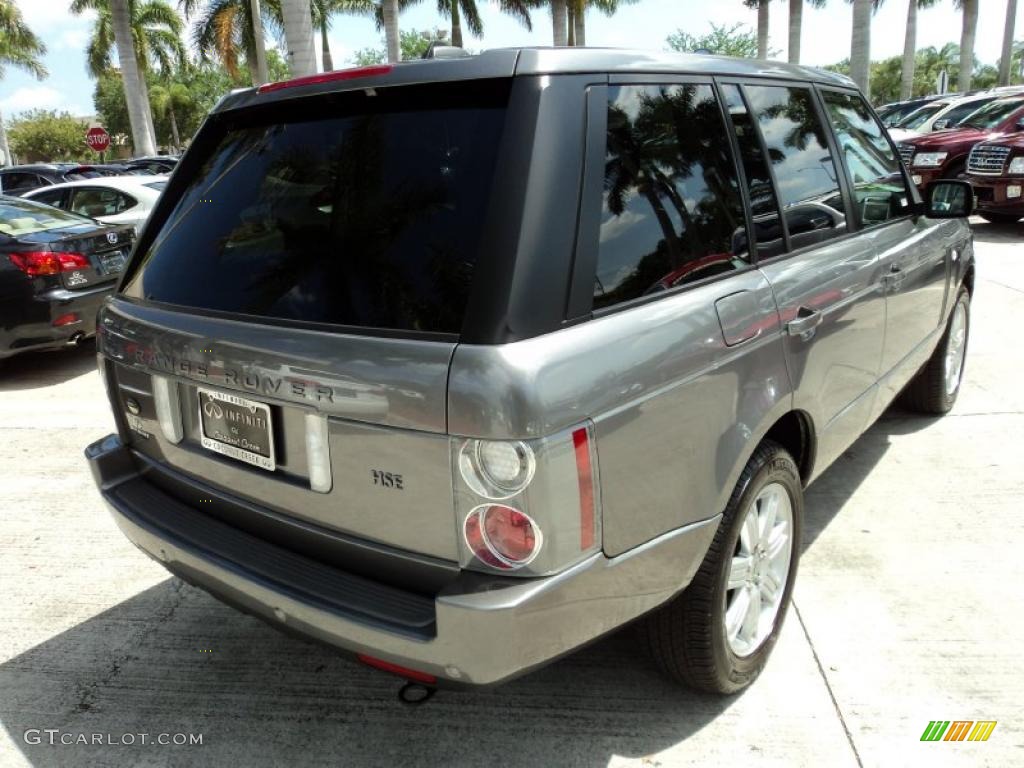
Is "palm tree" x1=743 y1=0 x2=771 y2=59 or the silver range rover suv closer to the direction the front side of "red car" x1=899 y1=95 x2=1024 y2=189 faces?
the silver range rover suv

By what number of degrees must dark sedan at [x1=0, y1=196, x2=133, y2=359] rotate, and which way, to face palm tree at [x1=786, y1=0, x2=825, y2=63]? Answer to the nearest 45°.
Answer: approximately 90° to its right

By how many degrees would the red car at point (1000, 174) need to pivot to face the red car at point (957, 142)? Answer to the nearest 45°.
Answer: approximately 135° to its right

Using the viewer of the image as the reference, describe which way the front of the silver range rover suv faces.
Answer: facing away from the viewer and to the right of the viewer

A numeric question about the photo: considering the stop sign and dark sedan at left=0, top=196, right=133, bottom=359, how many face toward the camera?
1

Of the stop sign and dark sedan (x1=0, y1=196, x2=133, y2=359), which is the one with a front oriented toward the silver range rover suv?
the stop sign

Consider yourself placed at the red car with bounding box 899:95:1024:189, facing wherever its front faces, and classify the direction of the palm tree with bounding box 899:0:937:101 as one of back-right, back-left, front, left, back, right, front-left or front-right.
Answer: back-right
